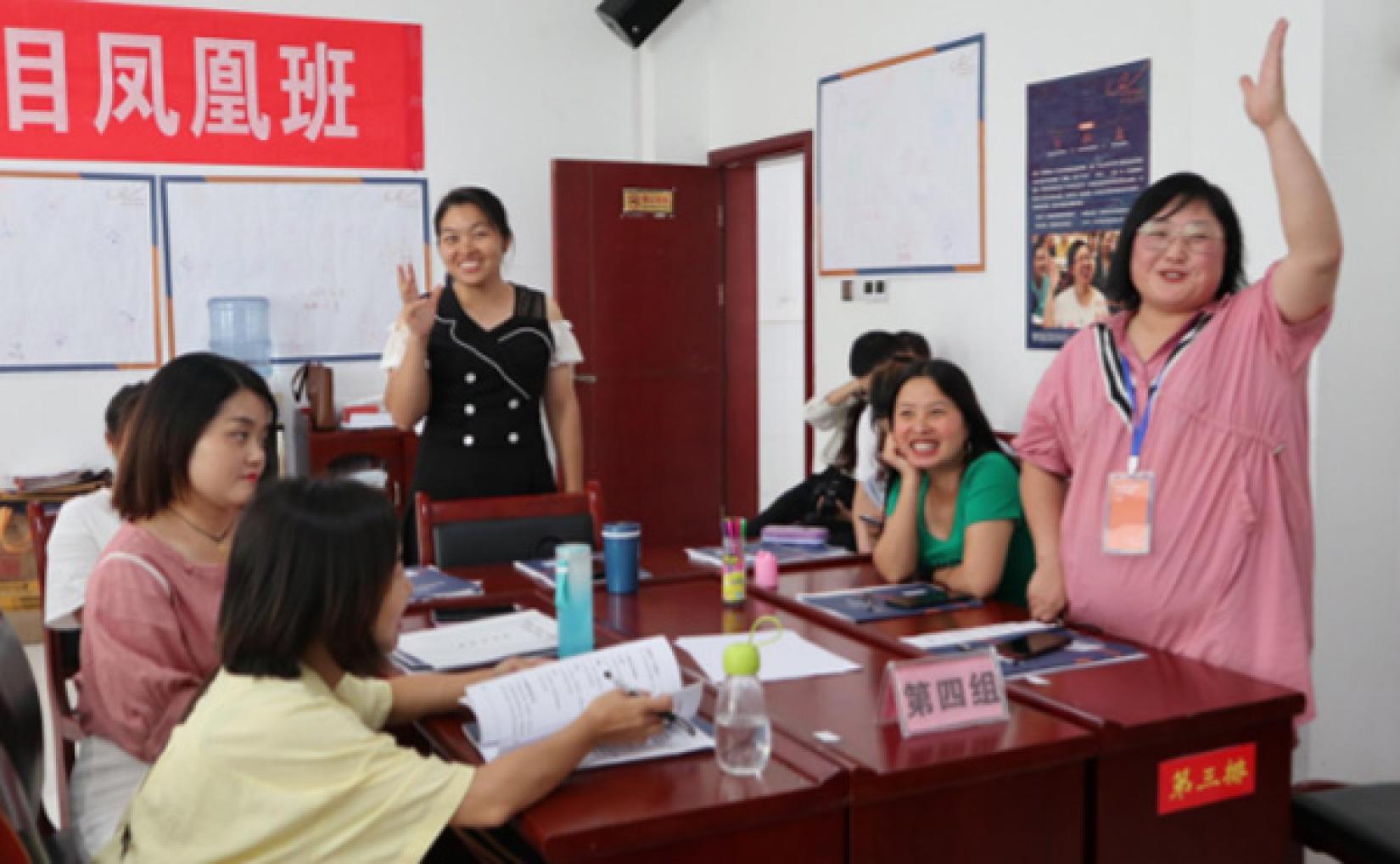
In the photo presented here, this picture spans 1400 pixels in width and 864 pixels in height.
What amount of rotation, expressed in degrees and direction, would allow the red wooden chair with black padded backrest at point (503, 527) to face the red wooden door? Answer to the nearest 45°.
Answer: approximately 180°

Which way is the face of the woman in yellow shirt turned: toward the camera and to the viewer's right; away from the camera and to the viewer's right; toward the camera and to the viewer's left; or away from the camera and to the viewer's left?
away from the camera and to the viewer's right

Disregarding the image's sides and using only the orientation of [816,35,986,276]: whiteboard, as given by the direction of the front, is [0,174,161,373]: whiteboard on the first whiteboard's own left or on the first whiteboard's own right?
on the first whiteboard's own right

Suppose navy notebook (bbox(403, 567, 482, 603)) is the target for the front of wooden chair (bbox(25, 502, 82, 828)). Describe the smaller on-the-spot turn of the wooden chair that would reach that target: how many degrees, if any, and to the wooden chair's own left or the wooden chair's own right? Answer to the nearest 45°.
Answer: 0° — it already faces it

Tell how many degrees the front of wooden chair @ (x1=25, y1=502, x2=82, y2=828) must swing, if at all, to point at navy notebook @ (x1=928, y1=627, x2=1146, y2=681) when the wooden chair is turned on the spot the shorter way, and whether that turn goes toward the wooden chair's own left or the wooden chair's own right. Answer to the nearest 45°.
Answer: approximately 45° to the wooden chair's own right

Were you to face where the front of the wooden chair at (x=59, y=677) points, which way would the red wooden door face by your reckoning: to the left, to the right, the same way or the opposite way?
to the right

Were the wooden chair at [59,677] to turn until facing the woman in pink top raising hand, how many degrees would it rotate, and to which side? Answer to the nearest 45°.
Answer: approximately 45° to its right

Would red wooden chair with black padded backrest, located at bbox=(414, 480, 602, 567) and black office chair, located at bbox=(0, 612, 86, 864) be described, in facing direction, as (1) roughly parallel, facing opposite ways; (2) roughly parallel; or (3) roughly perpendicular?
roughly perpendicular

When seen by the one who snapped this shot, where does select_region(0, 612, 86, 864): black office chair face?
facing to the right of the viewer
